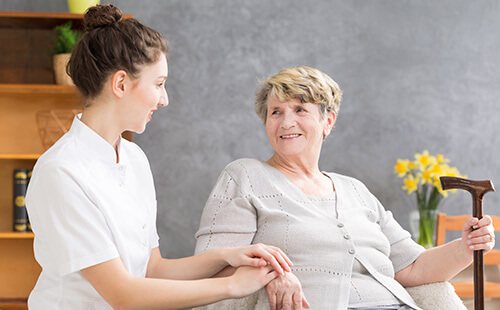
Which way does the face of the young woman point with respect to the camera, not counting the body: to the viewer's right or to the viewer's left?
to the viewer's right

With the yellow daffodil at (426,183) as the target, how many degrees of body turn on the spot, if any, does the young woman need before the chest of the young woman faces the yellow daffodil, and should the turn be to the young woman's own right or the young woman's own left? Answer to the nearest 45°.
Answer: approximately 90° to the young woman's own left

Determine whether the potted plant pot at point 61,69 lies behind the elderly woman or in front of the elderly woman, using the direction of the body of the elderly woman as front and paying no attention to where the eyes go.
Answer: behind

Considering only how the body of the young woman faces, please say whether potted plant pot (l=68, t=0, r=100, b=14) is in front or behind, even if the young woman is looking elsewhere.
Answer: behind

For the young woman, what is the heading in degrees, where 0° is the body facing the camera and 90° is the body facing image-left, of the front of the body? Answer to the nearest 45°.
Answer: approximately 315°

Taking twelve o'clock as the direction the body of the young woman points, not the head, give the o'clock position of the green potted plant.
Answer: The green potted plant is roughly at 7 o'clock from the young woman.

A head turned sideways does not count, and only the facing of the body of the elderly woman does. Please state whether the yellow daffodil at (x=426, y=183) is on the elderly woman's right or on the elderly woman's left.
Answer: on the elderly woman's left

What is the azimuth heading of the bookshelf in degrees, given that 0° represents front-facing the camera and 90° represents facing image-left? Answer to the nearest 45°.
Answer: approximately 0°

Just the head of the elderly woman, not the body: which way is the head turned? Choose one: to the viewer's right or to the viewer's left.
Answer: to the viewer's left

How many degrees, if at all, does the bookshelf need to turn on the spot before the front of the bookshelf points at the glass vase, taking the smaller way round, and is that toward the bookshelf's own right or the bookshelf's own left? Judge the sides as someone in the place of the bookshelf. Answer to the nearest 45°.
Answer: approximately 90° to the bookshelf's own left
